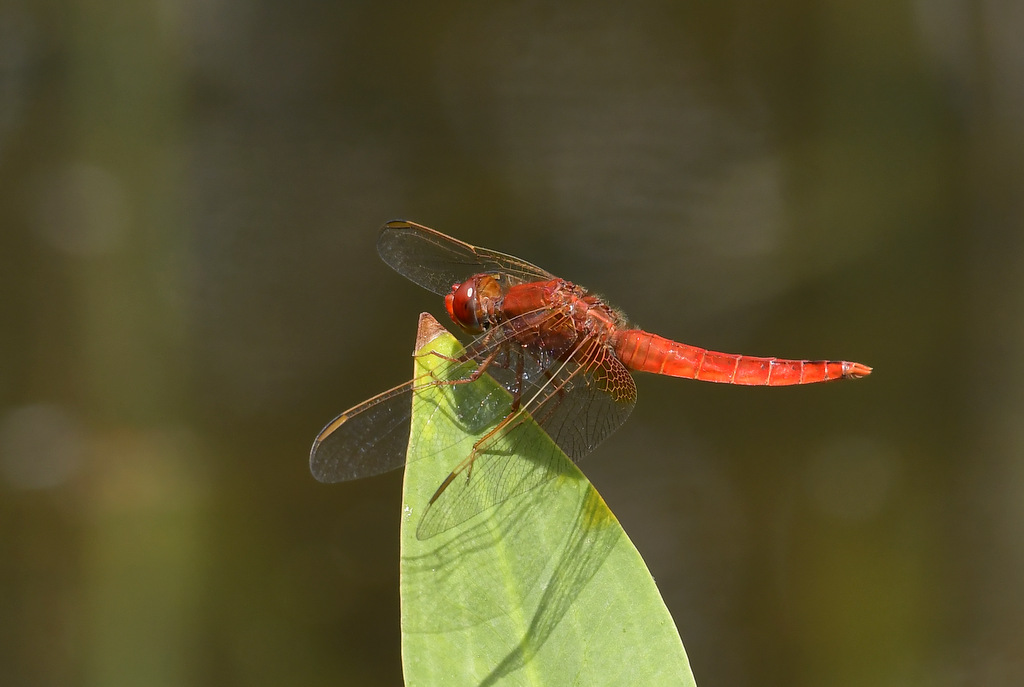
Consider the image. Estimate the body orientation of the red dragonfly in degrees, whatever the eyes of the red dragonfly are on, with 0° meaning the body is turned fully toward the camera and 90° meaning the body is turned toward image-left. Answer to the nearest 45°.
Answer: approximately 90°
